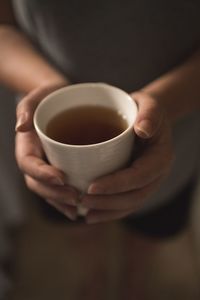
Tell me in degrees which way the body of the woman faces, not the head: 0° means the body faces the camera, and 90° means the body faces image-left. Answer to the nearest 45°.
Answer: approximately 0°
